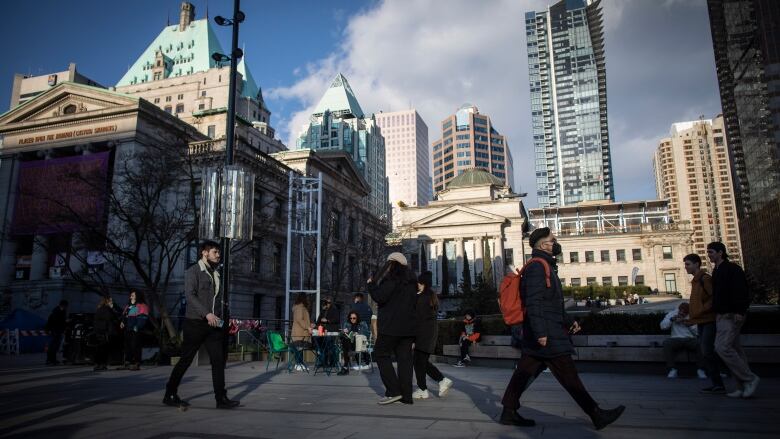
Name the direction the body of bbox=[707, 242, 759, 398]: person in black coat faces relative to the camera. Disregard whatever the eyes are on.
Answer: to the viewer's left

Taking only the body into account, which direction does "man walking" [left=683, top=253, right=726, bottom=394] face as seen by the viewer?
to the viewer's left

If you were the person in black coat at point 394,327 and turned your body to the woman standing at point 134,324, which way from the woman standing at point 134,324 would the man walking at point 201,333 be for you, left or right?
left
